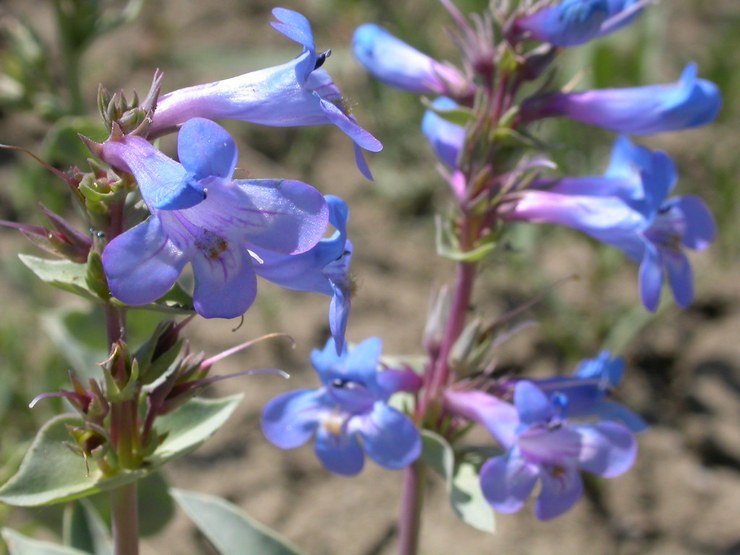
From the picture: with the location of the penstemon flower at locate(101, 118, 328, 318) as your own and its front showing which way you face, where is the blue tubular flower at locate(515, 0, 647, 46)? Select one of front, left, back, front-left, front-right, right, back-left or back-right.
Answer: left

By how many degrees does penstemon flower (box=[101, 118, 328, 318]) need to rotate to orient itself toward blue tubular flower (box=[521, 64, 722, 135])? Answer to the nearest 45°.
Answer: approximately 90° to its left

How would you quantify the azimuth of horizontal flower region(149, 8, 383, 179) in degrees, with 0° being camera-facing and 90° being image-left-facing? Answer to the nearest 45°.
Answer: approximately 270°

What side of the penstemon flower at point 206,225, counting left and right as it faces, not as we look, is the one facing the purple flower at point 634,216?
left

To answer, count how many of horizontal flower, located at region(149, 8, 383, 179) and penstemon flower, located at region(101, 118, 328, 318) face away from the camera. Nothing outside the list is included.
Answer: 0

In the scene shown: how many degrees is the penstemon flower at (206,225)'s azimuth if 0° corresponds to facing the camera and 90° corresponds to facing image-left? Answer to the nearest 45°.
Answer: approximately 315°

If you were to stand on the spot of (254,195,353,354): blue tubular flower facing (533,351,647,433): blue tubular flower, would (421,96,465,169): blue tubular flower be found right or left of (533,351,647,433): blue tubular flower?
left

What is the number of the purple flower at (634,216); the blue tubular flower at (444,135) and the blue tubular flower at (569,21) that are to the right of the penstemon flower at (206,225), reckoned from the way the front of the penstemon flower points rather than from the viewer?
0

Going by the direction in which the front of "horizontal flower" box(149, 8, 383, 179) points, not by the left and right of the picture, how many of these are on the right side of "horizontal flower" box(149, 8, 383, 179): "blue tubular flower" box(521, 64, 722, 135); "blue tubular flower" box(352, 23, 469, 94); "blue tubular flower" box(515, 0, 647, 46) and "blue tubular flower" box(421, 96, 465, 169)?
0
